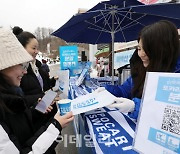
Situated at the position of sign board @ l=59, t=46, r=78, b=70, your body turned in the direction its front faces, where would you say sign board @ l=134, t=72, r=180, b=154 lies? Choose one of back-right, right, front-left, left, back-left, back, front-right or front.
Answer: front

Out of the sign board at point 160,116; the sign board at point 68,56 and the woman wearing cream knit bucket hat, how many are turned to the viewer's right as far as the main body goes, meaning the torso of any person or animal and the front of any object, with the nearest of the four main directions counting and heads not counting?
1

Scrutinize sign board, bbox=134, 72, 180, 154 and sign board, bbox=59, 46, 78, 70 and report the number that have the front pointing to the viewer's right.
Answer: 0

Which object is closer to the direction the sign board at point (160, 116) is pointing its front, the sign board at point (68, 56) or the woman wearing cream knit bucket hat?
the woman wearing cream knit bucket hat

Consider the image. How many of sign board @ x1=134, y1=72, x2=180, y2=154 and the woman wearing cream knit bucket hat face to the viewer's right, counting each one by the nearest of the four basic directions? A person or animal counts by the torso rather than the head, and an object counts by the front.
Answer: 1

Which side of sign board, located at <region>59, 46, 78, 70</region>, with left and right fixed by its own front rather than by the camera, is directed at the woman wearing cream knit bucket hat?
front

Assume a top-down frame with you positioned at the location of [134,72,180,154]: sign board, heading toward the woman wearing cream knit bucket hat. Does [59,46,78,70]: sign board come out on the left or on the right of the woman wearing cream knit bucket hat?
right

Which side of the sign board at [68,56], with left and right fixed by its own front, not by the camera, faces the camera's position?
front

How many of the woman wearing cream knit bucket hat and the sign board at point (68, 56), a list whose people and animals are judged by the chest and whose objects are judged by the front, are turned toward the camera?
1

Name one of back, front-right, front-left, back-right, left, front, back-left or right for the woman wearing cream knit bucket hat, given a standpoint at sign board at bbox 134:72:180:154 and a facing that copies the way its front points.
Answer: front-right

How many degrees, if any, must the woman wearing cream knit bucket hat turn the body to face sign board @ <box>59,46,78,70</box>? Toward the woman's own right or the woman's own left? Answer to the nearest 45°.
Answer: approximately 90° to the woman's own left

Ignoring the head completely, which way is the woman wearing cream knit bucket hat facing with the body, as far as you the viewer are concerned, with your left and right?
facing to the right of the viewer

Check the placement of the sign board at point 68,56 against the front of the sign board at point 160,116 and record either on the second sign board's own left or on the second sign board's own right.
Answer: on the second sign board's own right

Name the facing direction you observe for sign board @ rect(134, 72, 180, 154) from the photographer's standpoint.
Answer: facing the viewer and to the left of the viewer

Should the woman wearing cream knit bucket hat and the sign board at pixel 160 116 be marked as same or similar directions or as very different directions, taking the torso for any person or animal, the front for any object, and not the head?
very different directions
